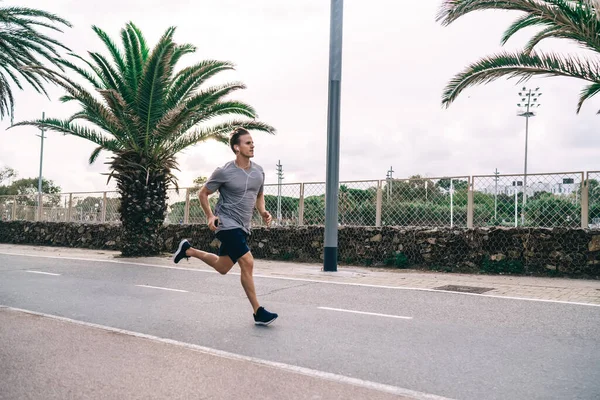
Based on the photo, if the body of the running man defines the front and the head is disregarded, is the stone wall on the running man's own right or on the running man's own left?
on the running man's own left

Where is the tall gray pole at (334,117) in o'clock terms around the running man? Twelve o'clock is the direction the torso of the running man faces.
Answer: The tall gray pole is roughly at 8 o'clock from the running man.

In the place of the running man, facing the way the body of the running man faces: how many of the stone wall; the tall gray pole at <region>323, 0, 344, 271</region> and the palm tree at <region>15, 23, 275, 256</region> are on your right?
0

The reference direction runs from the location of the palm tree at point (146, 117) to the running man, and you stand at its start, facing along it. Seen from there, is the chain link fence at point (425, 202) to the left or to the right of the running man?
left

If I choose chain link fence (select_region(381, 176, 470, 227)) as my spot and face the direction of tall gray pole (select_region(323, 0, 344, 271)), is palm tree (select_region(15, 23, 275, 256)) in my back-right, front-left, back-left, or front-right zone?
front-right

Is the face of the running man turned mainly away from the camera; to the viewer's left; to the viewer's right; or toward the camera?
to the viewer's right

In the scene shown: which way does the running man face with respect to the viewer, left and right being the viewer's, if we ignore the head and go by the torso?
facing the viewer and to the right of the viewer

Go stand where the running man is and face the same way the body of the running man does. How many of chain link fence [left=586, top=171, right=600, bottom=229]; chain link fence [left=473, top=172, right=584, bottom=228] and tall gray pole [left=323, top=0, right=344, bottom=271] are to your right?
0

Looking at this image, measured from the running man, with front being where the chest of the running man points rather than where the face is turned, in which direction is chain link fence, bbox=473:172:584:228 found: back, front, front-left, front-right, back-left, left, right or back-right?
left

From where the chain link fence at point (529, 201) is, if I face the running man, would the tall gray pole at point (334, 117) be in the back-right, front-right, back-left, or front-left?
front-right

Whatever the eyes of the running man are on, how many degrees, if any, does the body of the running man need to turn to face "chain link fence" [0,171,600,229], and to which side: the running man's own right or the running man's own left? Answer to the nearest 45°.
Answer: approximately 90° to the running man's own left

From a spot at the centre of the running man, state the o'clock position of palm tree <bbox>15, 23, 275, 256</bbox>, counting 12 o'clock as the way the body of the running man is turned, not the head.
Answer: The palm tree is roughly at 7 o'clock from the running man.

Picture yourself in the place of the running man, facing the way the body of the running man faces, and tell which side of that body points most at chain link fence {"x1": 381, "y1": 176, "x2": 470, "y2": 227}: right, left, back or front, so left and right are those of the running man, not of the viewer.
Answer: left

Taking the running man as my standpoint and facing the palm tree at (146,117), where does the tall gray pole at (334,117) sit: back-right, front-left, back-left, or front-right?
front-right
